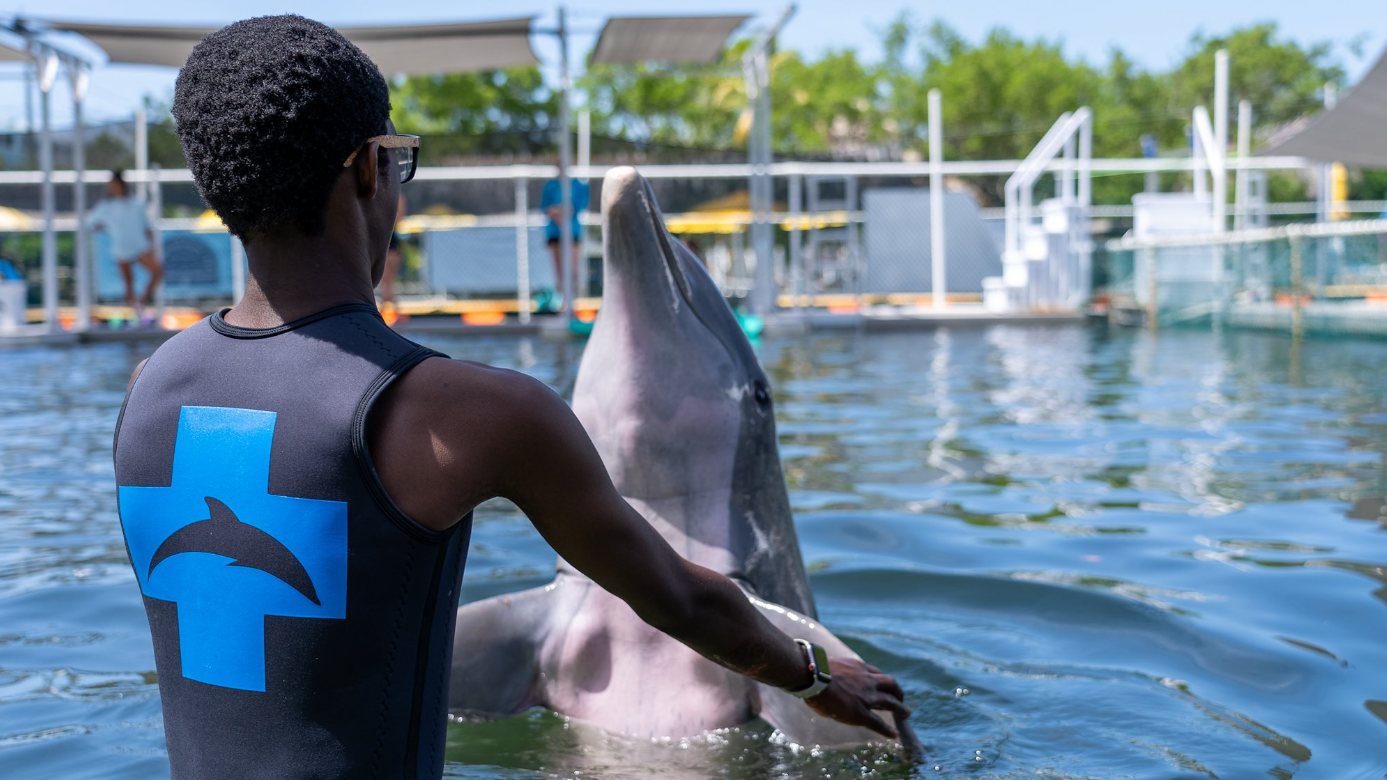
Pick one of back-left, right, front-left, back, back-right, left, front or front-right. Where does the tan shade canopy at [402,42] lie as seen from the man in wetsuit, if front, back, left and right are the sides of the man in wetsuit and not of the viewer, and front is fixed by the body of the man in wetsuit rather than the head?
front-left

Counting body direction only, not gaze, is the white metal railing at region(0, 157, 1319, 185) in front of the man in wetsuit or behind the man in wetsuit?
in front

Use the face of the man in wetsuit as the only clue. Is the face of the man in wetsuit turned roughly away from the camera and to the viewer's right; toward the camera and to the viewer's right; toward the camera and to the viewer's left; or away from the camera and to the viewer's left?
away from the camera and to the viewer's right

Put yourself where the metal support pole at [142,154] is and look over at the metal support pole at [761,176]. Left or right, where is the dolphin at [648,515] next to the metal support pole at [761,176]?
right

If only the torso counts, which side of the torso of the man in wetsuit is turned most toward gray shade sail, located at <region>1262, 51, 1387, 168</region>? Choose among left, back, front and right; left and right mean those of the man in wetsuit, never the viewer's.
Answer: front

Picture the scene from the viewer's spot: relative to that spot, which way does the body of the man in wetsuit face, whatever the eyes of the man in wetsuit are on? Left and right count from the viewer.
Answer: facing away from the viewer and to the right of the viewer

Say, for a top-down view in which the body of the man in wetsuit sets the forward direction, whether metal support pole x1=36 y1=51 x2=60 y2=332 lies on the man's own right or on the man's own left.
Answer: on the man's own left

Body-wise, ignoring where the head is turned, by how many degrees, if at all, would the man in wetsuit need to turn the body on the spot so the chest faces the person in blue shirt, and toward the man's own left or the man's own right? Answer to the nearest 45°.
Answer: approximately 45° to the man's own left
